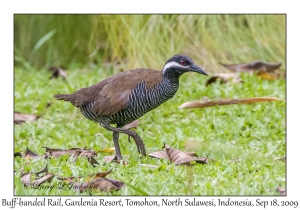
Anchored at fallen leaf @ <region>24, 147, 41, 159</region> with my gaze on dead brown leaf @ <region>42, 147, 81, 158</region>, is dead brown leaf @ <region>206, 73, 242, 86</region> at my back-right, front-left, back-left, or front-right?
front-left

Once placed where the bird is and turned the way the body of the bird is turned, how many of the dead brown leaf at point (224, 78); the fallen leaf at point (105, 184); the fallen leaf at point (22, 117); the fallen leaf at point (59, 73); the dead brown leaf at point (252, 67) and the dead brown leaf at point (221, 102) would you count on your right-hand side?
1

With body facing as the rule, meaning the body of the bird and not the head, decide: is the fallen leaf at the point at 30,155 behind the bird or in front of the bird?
behind

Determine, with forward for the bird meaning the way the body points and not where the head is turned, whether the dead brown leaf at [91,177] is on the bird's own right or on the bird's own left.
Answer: on the bird's own right

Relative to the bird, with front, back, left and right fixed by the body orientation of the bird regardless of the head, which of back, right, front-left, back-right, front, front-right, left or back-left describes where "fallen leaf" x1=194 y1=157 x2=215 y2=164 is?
front-right

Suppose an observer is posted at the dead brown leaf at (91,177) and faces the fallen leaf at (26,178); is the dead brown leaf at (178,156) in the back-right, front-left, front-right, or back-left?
back-right

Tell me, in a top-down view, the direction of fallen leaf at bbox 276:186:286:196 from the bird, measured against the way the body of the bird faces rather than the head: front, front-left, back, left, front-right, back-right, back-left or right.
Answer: front-right

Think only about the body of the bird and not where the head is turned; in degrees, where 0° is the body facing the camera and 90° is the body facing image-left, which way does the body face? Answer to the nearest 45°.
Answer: approximately 270°

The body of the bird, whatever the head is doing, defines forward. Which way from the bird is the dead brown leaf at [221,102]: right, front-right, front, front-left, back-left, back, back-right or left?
front-left

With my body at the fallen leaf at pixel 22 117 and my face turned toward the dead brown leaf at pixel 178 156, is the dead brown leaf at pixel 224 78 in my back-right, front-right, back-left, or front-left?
front-left

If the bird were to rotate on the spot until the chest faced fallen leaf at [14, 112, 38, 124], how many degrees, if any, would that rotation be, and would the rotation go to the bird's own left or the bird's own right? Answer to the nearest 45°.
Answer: approximately 135° to the bird's own left

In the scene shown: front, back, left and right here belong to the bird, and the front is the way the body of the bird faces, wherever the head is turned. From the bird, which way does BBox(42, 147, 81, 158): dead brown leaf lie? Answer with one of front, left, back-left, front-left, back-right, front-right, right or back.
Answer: back

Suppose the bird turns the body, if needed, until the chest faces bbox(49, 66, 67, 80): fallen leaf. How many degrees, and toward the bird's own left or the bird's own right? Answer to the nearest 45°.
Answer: approximately 90° to the bird's own left

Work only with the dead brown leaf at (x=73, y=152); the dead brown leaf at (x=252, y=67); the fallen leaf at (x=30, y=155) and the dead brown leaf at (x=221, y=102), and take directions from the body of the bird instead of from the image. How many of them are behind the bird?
2
